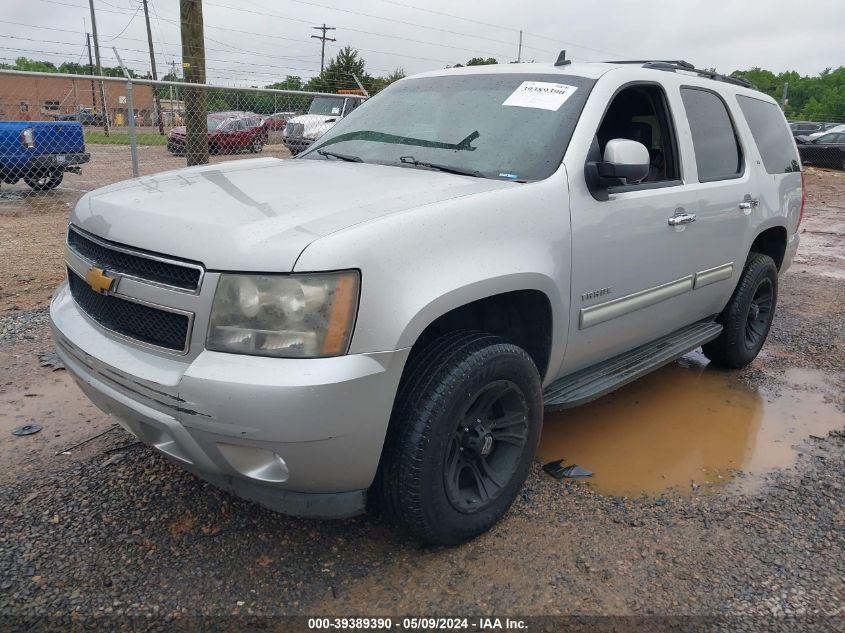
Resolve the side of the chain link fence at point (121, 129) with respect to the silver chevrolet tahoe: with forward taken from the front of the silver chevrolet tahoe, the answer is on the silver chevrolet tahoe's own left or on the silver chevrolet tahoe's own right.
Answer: on the silver chevrolet tahoe's own right

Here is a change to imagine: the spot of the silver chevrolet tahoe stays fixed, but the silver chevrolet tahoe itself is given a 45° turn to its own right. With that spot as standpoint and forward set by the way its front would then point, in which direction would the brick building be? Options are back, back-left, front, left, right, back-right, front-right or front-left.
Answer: front-right

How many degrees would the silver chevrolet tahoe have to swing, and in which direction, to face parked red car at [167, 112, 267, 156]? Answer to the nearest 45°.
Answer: approximately 135° to its right

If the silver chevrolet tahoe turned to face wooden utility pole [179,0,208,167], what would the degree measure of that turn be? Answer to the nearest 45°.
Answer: approximately 90° to its right

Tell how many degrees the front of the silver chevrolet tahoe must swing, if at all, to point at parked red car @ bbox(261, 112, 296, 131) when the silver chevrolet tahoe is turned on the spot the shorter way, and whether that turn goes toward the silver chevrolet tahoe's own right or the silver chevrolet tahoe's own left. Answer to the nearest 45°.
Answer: approximately 135° to the silver chevrolet tahoe's own right
